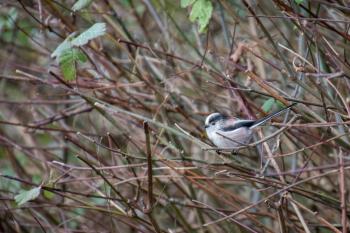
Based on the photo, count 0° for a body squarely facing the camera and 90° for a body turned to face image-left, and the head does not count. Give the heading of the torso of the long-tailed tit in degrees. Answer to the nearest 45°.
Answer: approximately 90°
